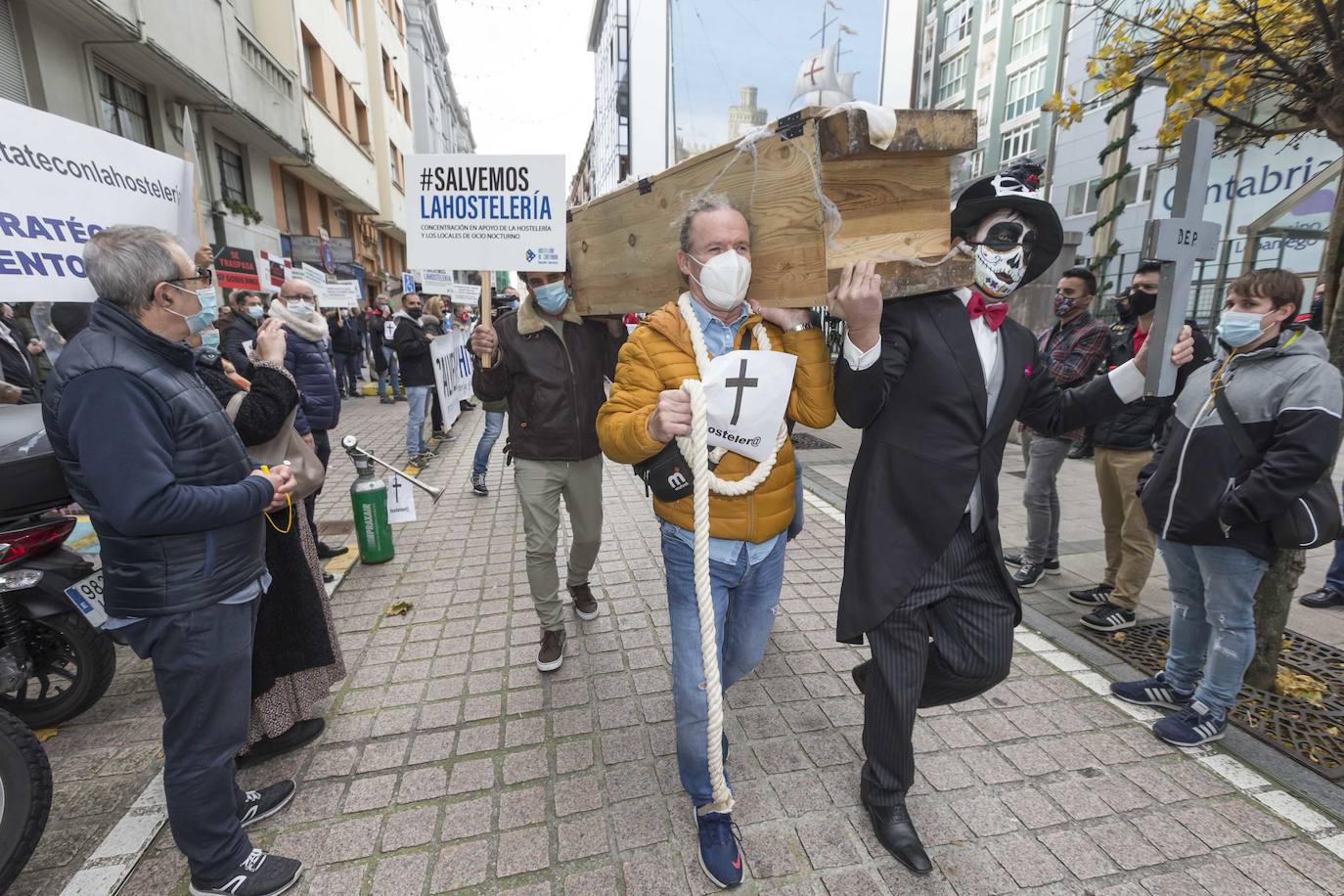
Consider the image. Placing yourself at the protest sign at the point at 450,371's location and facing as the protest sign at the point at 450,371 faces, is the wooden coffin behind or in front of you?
in front

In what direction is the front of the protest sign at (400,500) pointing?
toward the camera

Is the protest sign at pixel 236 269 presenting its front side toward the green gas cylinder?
yes

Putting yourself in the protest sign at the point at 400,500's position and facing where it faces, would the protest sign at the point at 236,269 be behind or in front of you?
behind

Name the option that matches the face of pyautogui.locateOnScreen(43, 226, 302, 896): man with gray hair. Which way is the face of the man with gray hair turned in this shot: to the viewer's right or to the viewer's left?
to the viewer's right

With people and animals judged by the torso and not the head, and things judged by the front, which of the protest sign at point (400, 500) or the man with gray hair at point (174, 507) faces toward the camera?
the protest sign

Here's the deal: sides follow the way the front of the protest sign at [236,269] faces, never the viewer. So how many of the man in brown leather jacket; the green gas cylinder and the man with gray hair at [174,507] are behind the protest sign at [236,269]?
0

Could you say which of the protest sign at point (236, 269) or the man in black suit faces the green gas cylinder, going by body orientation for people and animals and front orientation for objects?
the protest sign

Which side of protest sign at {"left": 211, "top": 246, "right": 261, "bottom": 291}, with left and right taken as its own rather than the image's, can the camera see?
front

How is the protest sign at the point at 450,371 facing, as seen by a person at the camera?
facing the viewer and to the right of the viewer

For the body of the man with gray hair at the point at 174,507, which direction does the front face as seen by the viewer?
to the viewer's right

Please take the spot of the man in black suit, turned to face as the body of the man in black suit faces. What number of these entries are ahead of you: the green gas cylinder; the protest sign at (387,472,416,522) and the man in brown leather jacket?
0

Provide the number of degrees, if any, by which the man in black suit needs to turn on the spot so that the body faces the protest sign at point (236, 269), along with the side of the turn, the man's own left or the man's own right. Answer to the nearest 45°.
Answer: approximately 135° to the man's own right

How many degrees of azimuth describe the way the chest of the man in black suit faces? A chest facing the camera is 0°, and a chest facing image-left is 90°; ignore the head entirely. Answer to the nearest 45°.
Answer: approximately 315°

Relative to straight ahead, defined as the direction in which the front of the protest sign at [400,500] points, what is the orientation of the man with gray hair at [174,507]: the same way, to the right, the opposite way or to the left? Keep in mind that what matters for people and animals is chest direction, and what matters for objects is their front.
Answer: to the left
